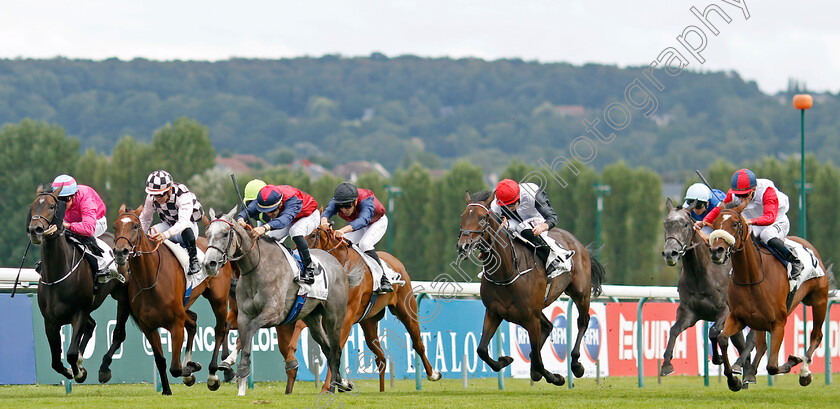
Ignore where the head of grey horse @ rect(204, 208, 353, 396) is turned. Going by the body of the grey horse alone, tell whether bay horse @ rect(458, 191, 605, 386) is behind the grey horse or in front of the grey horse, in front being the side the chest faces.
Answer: behind

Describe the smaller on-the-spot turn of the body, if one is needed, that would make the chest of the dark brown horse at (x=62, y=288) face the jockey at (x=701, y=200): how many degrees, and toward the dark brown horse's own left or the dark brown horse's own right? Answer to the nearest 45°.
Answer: approximately 135° to the dark brown horse's own left

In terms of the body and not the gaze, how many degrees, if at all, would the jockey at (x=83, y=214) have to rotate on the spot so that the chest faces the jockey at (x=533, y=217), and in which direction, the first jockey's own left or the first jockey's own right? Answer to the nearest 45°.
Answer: approximately 135° to the first jockey's own left

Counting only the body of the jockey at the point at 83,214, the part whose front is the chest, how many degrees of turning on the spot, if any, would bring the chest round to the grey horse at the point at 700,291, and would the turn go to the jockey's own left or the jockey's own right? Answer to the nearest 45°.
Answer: approximately 135° to the jockey's own left

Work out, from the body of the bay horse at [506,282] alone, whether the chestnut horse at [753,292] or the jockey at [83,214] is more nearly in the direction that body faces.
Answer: the jockey
